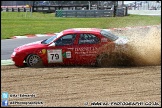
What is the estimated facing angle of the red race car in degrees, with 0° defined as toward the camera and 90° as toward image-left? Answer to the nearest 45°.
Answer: approximately 90°

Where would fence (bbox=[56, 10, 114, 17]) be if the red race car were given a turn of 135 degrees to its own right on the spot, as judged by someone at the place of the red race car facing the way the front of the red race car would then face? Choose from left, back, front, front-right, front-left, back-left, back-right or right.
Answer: front-left
